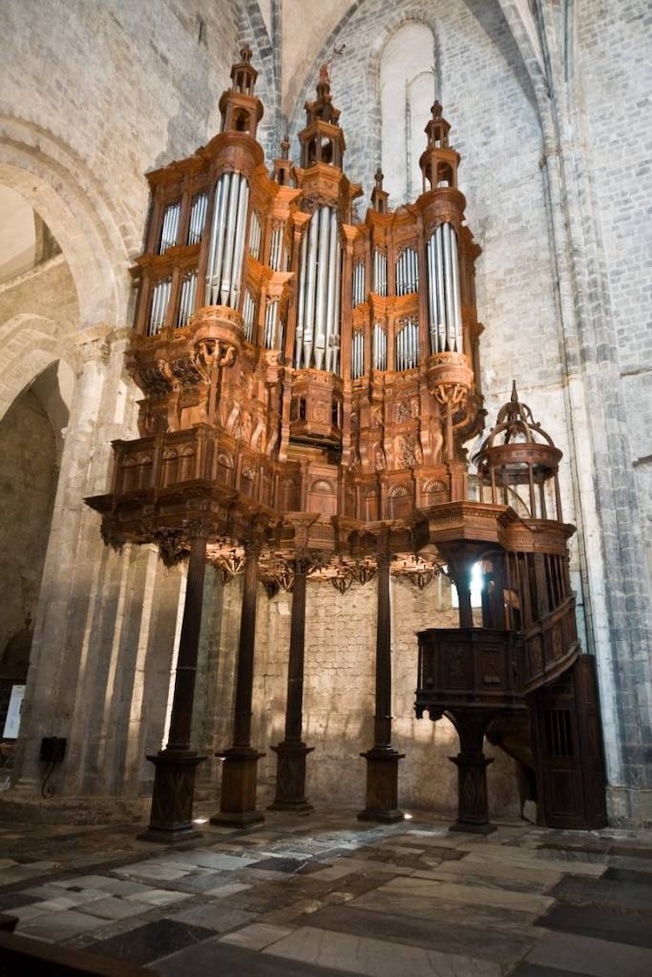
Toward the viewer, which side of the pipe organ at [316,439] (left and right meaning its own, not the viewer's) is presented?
front
